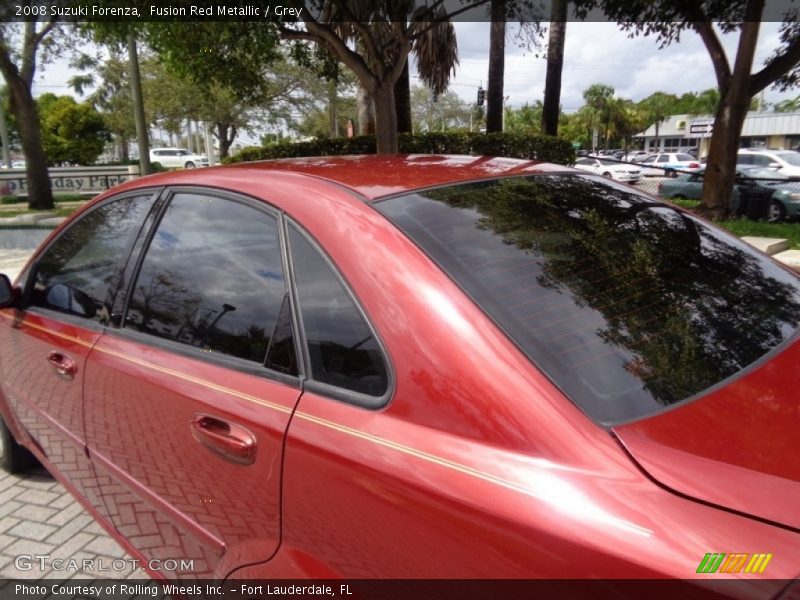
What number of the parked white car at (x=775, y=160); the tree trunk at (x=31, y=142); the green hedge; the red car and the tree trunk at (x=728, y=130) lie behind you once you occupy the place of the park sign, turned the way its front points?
0

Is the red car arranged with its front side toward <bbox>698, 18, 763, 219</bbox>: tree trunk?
no

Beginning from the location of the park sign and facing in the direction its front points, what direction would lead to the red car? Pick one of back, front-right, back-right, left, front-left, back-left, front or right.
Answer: front

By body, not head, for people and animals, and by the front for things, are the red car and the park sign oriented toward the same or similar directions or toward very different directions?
very different directions

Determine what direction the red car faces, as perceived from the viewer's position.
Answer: facing away from the viewer and to the left of the viewer

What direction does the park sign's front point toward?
toward the camera

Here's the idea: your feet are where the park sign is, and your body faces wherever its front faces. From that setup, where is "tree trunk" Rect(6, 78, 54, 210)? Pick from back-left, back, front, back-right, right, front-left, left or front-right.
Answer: front

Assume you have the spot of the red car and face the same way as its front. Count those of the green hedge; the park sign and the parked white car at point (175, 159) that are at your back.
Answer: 0

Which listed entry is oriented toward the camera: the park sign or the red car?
the park sign

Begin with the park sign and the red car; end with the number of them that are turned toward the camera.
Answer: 1

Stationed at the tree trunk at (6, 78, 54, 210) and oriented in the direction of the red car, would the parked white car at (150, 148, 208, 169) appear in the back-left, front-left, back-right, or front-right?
back-left

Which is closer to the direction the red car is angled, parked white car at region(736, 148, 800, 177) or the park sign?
the park sign
